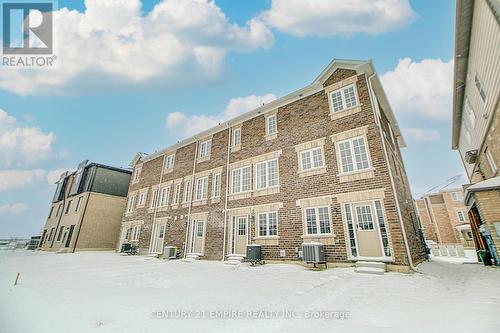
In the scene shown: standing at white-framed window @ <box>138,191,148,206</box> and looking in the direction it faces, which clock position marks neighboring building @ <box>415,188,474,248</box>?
The neighboring building is roughly at 8 o'clock from the white-framed window.

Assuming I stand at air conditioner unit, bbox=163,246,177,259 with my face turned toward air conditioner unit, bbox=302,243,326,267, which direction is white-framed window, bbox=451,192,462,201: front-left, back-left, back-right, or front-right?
front-left

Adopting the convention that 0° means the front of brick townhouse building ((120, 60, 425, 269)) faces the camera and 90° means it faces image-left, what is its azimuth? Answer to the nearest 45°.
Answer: approximately 45°

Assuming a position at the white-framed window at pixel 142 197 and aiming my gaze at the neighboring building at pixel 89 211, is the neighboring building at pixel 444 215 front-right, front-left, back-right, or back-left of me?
back-right

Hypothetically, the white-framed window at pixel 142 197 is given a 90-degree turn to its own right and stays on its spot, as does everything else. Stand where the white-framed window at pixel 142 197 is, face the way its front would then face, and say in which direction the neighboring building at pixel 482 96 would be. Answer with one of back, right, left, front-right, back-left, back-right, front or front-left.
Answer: back

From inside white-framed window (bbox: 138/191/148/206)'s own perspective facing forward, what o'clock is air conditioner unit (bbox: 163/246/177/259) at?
The air conditioner unit is roughly at 10 o'clock from the white-framed window.

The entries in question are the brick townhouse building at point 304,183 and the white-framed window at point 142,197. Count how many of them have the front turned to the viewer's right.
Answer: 0

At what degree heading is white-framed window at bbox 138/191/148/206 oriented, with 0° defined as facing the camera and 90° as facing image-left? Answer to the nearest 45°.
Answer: approximately 45°

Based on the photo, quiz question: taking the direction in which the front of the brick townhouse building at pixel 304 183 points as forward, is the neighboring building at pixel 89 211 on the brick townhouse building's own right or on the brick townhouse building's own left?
on the brick townhouse building's own right

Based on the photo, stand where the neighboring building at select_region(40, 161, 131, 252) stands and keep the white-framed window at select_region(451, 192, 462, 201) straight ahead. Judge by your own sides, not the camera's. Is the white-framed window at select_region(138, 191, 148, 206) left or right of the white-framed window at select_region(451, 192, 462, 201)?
right

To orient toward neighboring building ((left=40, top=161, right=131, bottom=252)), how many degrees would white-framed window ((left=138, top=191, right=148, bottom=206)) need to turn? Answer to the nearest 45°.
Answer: approximately 90° to its right

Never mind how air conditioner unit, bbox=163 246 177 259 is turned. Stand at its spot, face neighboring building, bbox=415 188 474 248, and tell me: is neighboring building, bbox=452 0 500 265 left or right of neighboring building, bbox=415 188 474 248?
right
